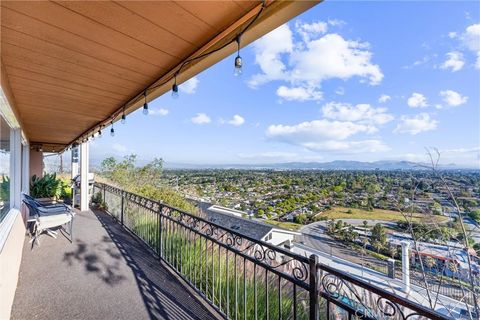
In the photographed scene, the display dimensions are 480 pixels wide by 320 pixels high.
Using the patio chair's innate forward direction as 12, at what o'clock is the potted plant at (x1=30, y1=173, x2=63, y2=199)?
The potted plant is roughly at 9 o'clock from the patio chair.

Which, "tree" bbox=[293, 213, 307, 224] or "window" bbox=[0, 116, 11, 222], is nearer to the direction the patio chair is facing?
the tree

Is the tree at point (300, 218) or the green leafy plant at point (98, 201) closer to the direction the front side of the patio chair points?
the tree

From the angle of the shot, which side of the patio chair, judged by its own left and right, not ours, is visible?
right

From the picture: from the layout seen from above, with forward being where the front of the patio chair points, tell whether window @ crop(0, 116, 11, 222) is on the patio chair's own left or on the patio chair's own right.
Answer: on the patio chair's own right

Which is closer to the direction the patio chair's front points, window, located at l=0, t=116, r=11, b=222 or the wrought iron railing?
the wrought iron railing
